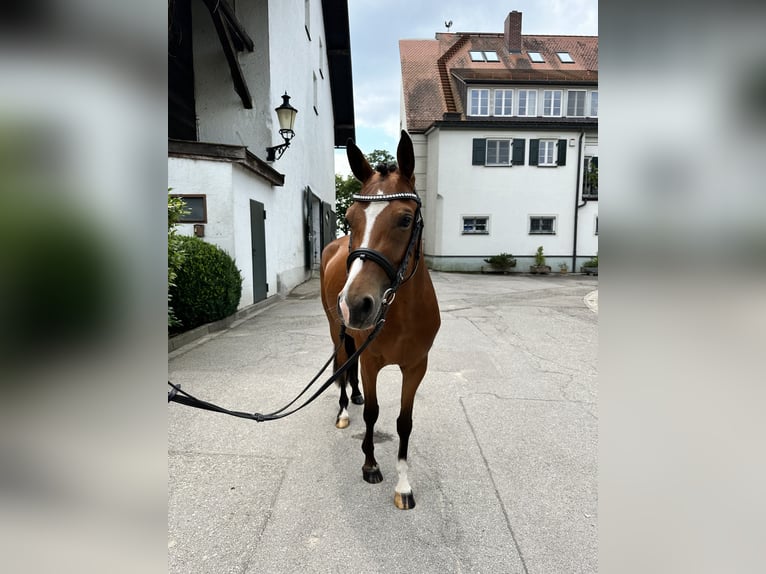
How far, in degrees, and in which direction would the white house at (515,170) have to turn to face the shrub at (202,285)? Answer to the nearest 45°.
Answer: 0° — it already faces it

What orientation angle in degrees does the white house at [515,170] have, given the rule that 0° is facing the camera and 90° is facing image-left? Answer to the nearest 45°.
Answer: approximately 0°

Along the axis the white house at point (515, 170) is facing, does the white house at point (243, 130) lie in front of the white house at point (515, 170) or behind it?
in front

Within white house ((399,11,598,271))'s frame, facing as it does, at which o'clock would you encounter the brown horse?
The brown horse is roughly at 12 o'clock from the white house.
